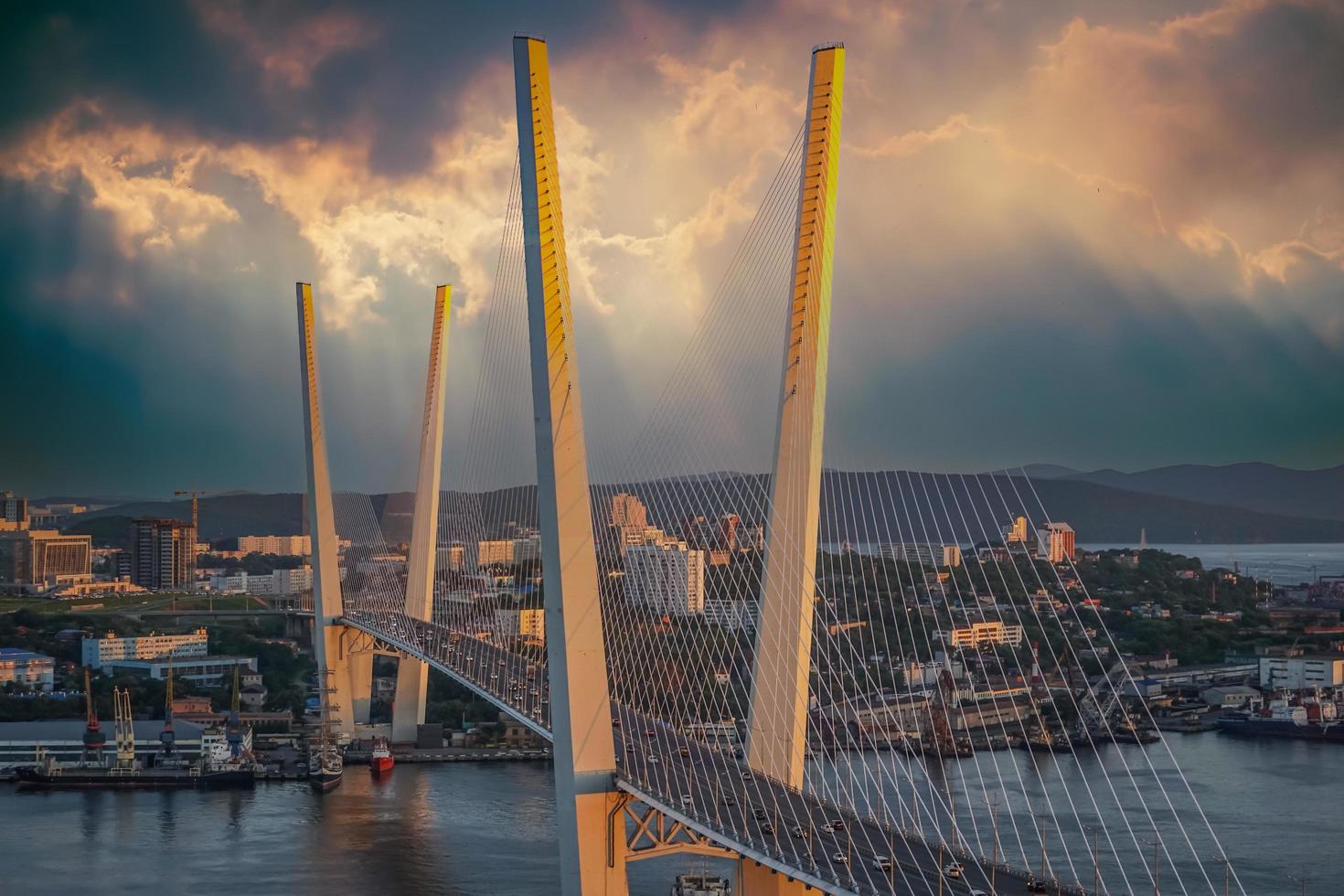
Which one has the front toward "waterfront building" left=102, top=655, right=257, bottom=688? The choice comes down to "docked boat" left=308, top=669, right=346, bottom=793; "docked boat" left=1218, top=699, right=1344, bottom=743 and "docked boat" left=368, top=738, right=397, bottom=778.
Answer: "docked boat" left=1218, top=699, right=1344, bottom=743

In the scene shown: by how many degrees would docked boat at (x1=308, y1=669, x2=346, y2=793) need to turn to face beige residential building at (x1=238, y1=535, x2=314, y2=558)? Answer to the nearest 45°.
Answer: approximately 180°

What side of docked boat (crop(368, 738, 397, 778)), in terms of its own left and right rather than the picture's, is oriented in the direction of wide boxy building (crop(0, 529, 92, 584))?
back

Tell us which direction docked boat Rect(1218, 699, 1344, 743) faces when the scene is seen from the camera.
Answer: facing to the left of the viewer

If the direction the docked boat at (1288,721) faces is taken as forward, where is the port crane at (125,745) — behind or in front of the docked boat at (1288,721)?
in front

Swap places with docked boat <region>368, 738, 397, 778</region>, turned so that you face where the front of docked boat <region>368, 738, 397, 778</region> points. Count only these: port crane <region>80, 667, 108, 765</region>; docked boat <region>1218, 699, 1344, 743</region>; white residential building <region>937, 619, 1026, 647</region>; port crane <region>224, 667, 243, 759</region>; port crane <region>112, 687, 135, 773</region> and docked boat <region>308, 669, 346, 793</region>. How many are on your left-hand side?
2

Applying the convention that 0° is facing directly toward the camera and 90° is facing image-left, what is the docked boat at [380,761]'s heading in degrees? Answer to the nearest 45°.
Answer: approximately 0°

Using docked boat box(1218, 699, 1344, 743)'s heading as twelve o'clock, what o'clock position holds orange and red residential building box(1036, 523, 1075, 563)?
The orange and red residential building is roughly at 2 o'clock from the docked boat.

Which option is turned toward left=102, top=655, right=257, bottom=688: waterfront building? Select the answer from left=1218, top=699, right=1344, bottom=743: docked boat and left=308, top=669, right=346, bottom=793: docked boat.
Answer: left=1218, top=699, right=1344, bottom=743: docked boat

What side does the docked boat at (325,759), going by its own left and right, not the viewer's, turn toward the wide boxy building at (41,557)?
back
